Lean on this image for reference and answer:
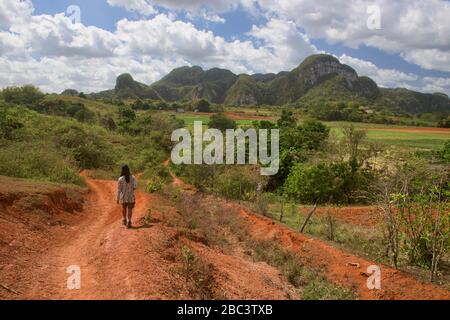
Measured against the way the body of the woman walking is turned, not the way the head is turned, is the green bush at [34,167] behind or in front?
in front

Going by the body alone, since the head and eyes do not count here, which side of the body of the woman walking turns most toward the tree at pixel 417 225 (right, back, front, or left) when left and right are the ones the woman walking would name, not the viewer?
right

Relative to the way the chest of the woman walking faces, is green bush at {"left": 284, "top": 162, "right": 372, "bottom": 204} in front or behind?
in front

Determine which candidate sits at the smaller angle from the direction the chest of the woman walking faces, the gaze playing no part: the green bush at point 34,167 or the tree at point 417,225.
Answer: the green bush

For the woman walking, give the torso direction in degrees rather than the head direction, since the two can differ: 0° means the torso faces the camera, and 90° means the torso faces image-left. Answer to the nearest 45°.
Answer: approximately 180°
